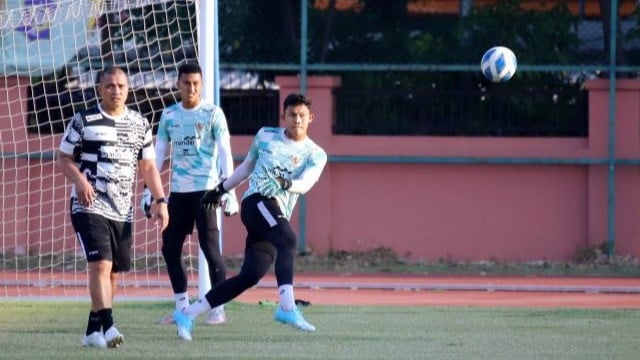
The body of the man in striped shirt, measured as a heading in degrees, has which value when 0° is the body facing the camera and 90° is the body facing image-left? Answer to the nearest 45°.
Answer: approximately 0°

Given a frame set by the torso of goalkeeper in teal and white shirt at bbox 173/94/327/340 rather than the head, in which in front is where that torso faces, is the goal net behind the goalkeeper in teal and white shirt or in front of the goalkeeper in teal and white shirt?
behind

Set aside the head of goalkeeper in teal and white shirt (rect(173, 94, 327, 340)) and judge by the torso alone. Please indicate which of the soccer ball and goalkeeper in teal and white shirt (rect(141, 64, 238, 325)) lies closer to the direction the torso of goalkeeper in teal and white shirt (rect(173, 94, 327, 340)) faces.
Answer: the soccer ball

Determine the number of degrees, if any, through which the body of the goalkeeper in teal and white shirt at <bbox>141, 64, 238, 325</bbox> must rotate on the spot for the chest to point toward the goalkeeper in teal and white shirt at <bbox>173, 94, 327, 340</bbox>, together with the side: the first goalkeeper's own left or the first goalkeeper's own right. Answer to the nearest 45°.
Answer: approximately 45° to the first goalkeeper's own left

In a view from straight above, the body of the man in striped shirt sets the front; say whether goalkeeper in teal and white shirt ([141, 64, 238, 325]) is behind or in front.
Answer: behind

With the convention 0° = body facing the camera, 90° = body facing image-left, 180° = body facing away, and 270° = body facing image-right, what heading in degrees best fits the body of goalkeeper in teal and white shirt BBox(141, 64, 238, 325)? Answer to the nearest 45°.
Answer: approximately 0°

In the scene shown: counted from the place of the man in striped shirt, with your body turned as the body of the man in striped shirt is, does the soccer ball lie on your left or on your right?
on your left

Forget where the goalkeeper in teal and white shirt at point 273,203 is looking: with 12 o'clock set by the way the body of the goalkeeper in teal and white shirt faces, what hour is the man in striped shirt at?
The man in striped shirt is roughly at 4 o'clock from the goalkeeper in teal and white shirt.

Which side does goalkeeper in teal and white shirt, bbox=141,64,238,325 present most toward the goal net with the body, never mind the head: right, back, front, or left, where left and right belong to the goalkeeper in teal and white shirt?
back

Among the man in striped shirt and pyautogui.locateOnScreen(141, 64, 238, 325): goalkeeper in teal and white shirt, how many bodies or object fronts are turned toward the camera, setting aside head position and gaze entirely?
2
